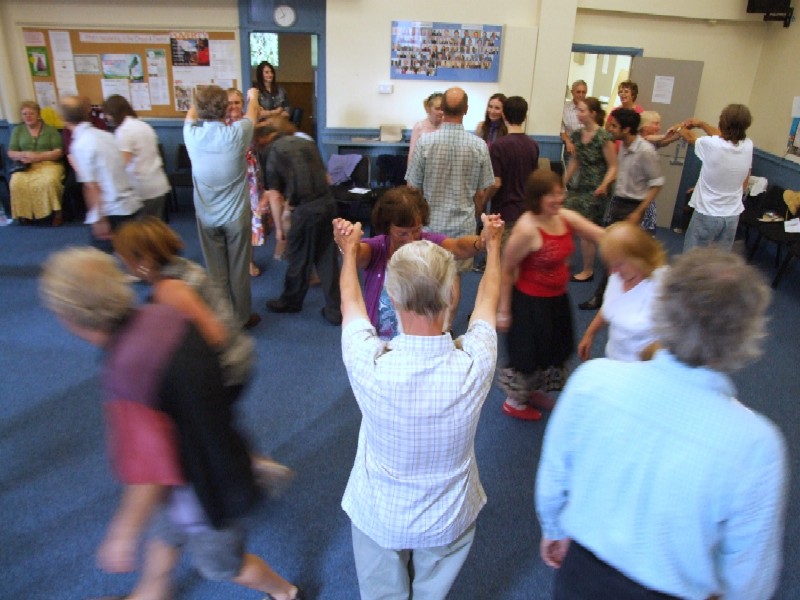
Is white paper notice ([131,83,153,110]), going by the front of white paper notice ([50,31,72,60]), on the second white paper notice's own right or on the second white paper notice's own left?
on the second white paper notice's own left

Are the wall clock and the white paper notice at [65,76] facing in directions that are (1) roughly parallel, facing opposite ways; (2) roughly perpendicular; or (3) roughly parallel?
roughly parallel

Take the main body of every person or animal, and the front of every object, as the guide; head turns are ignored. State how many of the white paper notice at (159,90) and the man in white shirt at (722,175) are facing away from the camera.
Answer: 1

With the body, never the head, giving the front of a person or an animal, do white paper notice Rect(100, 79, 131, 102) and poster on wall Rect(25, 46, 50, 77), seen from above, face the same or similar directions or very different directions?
same or similar directions

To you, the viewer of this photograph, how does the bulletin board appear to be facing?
facing the viewer

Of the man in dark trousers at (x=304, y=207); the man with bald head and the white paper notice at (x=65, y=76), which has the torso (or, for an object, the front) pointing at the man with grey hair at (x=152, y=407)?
the white paper notice

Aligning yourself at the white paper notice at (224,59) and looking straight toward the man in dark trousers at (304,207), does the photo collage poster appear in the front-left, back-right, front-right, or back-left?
front-left

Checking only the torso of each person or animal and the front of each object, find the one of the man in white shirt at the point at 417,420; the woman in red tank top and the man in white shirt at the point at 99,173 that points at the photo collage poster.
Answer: the man in white shirt at the point at 417,420

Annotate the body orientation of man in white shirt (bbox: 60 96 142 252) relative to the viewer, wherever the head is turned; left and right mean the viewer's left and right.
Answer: facing away from the viewer and to the left of the viewer

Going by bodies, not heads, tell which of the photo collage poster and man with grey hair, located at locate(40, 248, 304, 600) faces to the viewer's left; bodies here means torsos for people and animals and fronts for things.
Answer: the man with grey hair

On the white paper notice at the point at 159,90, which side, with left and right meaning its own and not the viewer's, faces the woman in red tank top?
front

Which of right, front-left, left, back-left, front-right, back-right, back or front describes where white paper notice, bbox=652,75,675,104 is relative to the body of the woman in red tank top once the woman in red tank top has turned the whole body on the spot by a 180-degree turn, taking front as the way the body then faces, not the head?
front-right

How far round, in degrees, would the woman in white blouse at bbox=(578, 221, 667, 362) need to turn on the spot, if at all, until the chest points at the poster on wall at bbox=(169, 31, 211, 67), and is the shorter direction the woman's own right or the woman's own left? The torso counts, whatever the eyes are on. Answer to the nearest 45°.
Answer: approximately 90° to the woman's own right

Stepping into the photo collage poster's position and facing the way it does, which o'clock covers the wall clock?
The wall clock is roughly at 3 o'clock from the photo collage poster.

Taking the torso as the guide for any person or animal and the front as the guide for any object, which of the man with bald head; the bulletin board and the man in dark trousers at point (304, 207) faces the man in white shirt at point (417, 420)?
the bulletin board

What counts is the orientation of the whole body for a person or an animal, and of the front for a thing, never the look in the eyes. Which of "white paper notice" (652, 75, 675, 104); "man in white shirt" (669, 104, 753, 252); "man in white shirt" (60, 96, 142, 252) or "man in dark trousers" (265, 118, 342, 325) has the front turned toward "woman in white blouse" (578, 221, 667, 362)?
the white paper notice

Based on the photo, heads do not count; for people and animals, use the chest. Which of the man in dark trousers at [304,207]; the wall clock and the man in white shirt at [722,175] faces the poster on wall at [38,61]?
the man in dark trousers

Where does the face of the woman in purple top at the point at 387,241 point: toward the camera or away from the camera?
toward the camera

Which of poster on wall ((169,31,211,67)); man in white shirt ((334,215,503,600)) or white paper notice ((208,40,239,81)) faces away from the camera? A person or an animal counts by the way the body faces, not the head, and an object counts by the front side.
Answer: the man in white shirt

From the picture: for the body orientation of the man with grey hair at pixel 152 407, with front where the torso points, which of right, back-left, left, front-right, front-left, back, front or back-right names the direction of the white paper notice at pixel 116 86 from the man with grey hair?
right

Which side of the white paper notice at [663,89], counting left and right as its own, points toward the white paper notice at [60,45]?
right

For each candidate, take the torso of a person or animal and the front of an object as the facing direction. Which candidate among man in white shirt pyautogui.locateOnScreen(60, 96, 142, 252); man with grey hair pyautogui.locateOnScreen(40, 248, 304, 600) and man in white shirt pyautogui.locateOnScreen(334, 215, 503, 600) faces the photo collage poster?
man in white shirt pyautogui.locateOnScreen(334, 215, 503, 600)
